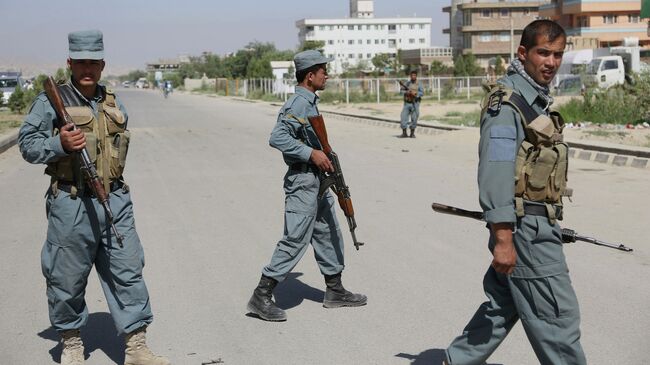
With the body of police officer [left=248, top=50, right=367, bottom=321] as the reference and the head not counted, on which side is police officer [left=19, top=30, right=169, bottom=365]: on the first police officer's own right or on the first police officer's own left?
on the first police officer's own right

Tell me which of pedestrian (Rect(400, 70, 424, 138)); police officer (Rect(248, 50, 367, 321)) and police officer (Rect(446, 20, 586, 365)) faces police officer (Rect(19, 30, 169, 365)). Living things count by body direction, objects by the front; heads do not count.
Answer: the pedestrian

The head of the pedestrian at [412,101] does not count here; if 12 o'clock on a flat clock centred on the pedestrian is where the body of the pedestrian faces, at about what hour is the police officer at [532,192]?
The police officer is roughly at 12 o'clock from the pedestrian.

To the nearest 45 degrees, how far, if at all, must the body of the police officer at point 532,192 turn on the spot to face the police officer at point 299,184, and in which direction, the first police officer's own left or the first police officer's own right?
approximately 180°

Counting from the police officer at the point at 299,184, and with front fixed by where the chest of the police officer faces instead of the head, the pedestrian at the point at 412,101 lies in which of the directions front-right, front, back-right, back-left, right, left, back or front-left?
left

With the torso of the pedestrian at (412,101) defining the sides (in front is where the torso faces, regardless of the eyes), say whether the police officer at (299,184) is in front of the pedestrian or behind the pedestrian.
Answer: in front

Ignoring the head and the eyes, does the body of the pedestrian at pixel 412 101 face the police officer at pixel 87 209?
yes

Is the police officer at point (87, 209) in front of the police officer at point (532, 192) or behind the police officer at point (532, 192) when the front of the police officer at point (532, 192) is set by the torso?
behind

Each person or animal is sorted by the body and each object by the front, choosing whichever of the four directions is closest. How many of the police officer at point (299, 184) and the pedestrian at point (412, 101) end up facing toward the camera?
1

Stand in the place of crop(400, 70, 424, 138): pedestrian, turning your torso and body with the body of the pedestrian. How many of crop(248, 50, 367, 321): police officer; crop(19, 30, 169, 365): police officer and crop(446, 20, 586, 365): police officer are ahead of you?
3
